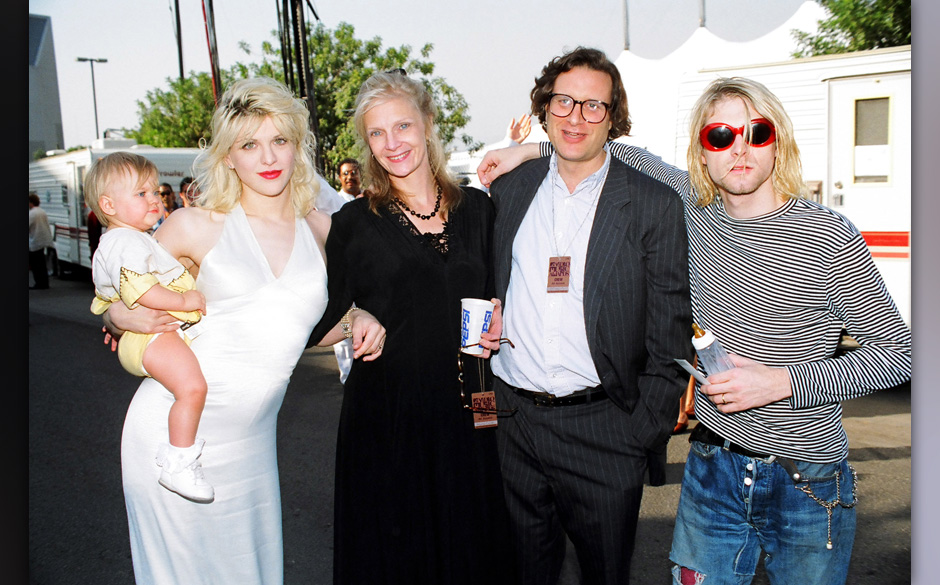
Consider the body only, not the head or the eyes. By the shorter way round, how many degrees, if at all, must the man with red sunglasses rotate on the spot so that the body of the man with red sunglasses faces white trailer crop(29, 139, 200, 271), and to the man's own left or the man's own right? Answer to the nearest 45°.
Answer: approximately 135° to the man's own right

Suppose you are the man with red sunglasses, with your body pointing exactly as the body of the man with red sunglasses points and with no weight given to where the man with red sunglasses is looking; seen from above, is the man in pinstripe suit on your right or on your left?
on your right

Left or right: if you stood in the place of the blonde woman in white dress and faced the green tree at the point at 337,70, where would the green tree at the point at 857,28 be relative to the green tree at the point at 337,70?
right

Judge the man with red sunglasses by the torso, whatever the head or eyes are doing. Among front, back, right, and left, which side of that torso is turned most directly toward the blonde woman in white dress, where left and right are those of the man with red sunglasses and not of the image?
right

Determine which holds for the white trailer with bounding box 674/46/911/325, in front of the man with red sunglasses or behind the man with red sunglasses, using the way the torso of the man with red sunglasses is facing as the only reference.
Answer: behind

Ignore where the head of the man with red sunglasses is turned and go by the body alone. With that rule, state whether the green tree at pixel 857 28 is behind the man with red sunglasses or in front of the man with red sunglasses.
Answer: behind

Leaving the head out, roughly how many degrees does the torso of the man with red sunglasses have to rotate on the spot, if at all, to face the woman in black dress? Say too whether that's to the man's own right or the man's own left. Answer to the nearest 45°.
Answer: approximately 90° to the man's own right

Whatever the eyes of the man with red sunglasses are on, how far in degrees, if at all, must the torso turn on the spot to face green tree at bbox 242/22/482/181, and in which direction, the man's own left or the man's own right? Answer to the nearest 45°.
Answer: approximately 135° to the man's own right

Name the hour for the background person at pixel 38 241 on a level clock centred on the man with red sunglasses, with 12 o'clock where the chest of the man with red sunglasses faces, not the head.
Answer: The background person is roughly at 4 o'clock from the man with red sunglasses.

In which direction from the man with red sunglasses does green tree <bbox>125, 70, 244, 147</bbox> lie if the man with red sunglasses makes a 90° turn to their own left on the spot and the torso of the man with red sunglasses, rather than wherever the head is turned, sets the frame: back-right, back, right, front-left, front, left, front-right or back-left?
back-left

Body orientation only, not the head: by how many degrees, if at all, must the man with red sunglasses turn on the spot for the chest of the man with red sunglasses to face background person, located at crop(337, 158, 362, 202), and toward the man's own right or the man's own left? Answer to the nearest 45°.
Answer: approximately 135° to the man's own right

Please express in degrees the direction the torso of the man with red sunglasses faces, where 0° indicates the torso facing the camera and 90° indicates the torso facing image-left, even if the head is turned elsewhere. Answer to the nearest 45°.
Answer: approximately 0°
